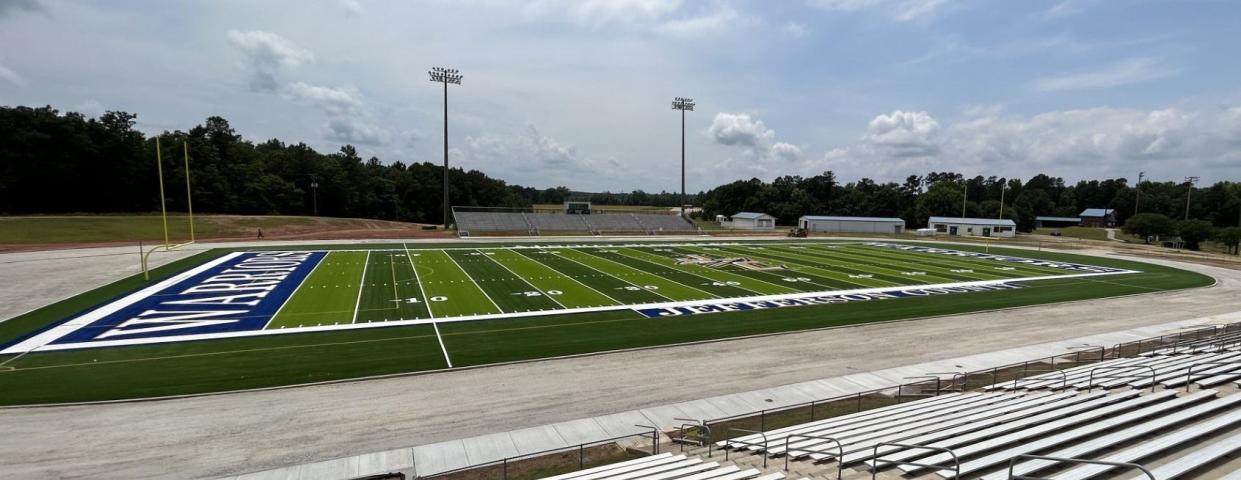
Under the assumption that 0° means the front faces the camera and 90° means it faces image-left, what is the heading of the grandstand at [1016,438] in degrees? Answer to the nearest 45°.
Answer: approximately 135°
